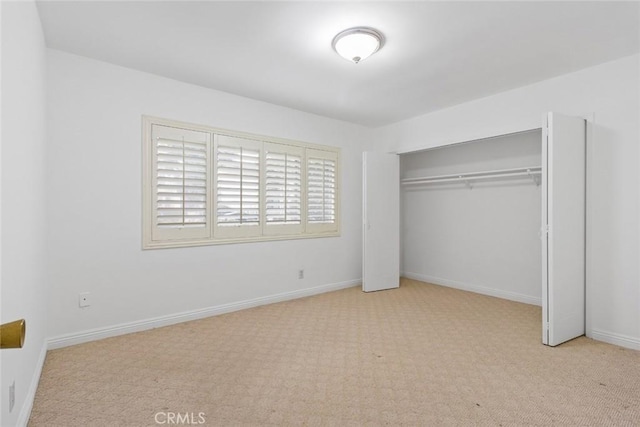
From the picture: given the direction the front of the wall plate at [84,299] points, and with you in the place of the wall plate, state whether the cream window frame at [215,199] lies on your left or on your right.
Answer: on your left

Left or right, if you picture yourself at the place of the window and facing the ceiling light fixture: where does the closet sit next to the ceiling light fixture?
left

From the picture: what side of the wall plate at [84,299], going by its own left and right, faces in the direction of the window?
left

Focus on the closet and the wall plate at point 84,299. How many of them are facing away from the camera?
0

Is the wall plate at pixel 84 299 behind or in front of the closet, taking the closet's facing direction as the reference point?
in front

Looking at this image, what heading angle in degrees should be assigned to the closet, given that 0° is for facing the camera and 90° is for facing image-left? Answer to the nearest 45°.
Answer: approximately 45°

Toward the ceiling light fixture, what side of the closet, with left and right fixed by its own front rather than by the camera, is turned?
front

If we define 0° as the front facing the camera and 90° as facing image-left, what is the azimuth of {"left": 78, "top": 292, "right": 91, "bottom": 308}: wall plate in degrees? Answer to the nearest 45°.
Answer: approximately 0°
